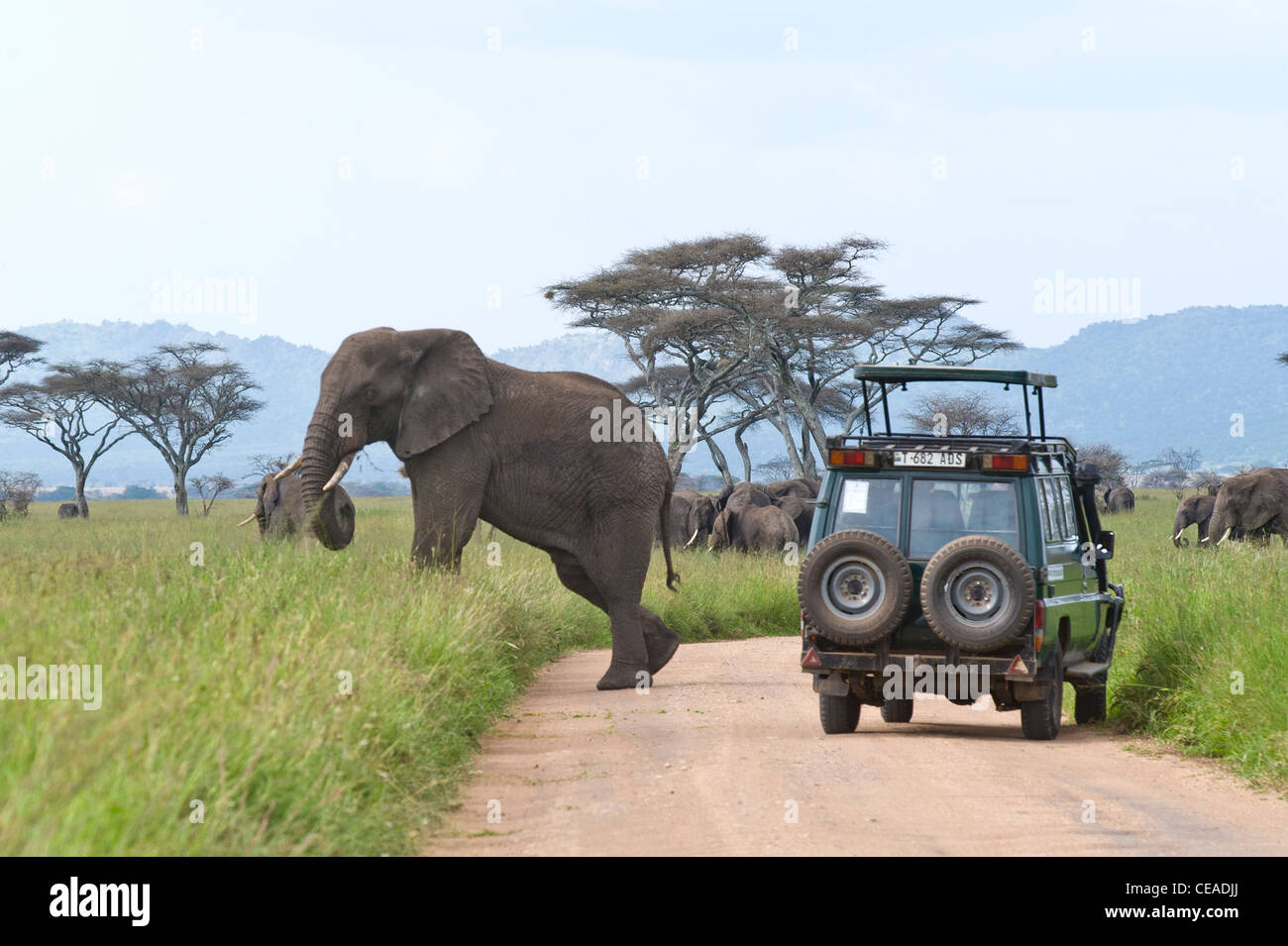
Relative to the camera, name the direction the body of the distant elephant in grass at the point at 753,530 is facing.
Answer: to the viewer's left

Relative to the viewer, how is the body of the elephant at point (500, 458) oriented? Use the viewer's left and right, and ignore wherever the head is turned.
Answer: facing to the left of the viewer

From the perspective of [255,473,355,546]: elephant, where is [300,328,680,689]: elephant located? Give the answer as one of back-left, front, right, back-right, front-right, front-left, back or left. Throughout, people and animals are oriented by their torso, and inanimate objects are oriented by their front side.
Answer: left

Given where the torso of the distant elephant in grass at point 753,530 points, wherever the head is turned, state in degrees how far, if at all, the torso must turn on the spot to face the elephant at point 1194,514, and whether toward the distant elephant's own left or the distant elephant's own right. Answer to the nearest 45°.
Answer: approximately 135° to the distant elephant's own right

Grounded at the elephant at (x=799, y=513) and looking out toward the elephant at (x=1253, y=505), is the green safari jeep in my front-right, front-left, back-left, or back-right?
front-right
